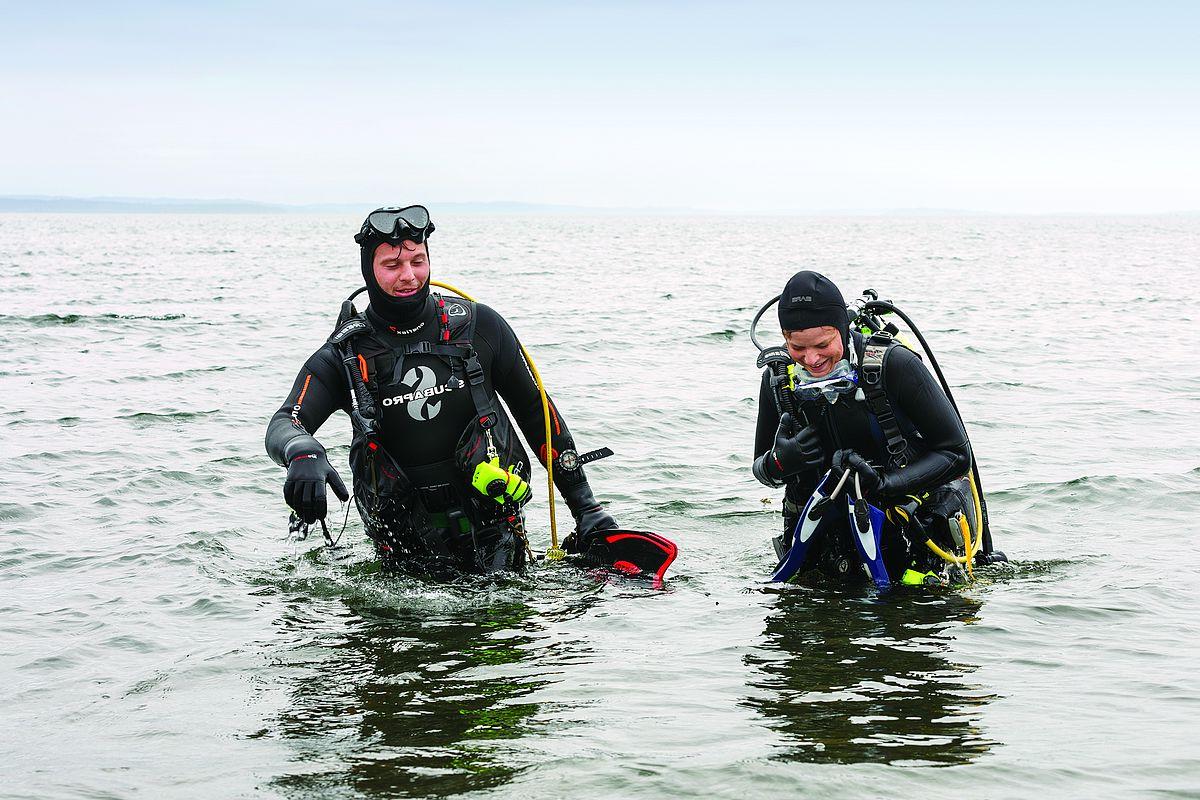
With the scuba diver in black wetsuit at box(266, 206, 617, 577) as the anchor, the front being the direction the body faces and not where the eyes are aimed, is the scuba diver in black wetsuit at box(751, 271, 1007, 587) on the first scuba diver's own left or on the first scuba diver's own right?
on the first scuba diver's own left

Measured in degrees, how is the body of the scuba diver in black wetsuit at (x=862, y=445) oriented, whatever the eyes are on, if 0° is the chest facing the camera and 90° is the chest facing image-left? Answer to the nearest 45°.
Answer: approximately 45°

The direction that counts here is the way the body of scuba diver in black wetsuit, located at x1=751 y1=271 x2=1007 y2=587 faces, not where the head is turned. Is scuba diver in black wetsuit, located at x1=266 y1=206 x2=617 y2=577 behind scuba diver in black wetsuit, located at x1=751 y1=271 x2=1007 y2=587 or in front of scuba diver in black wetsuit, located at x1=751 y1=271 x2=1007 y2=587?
in front

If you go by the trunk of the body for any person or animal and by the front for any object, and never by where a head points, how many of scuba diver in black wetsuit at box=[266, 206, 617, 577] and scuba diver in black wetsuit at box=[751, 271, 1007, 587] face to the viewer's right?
0

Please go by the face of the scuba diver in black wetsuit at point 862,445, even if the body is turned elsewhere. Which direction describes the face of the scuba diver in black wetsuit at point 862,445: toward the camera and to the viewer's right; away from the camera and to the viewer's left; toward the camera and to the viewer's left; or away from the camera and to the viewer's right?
toward the camera and to the viewer's left

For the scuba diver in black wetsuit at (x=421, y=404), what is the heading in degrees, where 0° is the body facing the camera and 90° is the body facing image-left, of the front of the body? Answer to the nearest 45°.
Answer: approximately 0°
